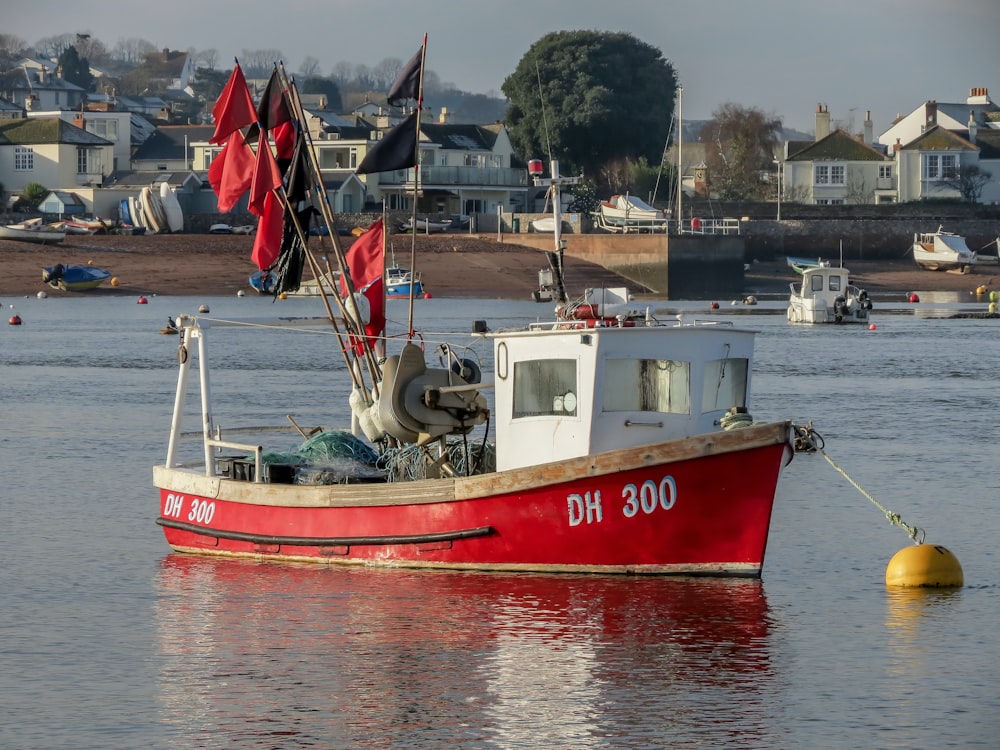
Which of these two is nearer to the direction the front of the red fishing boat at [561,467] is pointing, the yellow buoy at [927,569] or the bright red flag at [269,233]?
the yellow buoy

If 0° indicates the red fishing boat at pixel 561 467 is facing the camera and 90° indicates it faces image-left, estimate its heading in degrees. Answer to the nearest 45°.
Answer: approximately 315°

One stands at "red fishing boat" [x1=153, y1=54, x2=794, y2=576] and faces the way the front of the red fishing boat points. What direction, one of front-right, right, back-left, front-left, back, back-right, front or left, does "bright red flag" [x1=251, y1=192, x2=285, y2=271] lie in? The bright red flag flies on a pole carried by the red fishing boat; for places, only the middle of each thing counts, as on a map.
back

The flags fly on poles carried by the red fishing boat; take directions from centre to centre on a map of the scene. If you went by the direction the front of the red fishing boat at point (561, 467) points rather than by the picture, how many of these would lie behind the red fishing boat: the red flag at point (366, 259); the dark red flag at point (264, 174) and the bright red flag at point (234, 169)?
3

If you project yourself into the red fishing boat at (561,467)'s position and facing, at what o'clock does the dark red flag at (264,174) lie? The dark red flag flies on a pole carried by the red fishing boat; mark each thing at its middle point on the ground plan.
The dark red flag is roughly at 6 o'clock from the red fishing boat.

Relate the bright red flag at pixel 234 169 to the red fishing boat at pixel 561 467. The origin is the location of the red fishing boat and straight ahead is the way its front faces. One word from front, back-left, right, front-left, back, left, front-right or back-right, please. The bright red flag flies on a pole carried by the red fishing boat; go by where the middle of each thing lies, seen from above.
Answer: back
